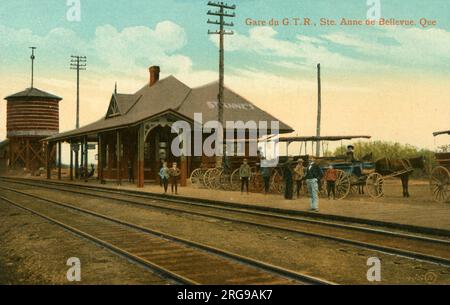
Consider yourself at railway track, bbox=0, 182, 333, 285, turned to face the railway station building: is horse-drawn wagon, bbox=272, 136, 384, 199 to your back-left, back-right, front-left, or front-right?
front-right

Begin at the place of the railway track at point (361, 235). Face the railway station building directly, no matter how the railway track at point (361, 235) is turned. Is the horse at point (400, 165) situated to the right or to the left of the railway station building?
right

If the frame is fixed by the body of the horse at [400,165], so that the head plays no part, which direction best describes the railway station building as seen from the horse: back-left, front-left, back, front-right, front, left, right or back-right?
back-left

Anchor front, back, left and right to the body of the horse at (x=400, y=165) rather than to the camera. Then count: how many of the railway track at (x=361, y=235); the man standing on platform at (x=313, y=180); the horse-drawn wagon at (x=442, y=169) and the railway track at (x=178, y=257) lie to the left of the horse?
0

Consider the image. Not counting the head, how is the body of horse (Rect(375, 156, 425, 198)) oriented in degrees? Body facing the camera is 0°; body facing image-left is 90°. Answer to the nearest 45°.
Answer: approximately 270°

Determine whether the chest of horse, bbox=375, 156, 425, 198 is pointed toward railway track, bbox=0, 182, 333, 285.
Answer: no

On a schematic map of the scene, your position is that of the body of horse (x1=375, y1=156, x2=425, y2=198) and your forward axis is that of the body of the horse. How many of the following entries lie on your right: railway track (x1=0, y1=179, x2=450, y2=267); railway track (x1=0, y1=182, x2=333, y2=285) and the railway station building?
2

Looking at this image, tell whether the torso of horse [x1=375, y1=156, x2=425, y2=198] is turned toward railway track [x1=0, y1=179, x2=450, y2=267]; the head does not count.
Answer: no

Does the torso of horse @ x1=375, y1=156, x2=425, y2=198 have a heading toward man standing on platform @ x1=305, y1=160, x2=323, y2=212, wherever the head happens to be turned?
no
